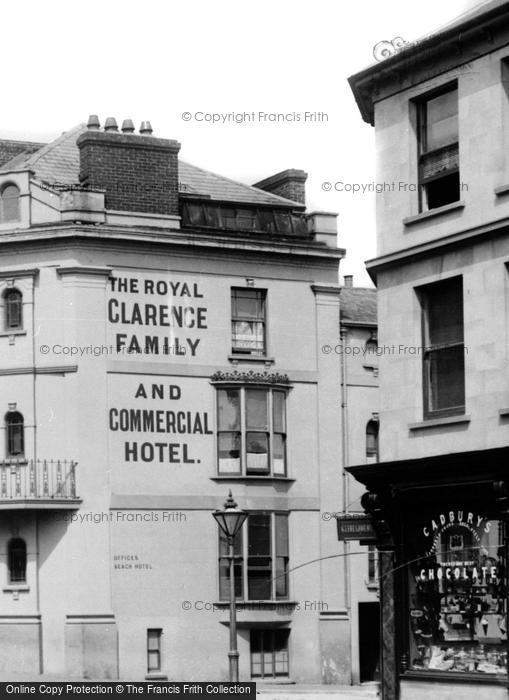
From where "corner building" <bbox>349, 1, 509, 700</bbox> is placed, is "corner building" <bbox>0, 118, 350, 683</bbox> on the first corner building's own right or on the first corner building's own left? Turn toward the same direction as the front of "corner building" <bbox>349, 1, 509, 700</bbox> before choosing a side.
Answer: on the first corner building's own right

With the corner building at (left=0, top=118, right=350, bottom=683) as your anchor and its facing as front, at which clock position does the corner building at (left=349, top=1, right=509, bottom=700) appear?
the corner building at (left=349, top=1, right=509, bottom=700) is roughly at 10 o'clock from the corner building at (left=0, top=118, right=350, bottom=683).

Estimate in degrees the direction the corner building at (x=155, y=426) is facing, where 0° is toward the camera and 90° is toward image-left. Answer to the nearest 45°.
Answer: approximately 45°

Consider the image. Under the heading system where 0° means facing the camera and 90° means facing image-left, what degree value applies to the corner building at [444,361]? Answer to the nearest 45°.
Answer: approximately 45°
